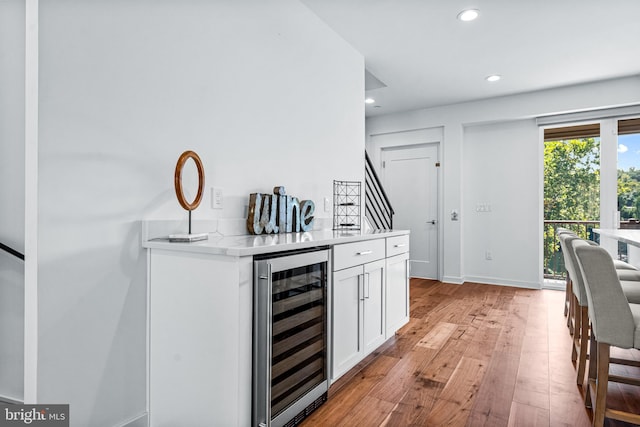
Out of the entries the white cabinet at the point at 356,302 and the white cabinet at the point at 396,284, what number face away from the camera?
0

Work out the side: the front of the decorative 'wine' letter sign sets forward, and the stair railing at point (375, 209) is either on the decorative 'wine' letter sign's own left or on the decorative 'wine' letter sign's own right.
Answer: on the decorative 'wine' letter sign's own left

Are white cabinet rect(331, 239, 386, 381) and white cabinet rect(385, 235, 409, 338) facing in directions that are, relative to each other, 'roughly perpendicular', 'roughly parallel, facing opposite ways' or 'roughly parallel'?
roughly parallel

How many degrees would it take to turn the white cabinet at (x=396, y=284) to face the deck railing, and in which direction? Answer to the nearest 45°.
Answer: approximately 90° to its left

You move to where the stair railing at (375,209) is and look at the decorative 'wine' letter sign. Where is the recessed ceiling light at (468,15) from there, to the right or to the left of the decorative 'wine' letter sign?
left

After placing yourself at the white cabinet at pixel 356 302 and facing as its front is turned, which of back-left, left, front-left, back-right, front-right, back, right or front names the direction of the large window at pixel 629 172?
left

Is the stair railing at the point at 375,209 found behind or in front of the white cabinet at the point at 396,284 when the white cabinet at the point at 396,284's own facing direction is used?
behind

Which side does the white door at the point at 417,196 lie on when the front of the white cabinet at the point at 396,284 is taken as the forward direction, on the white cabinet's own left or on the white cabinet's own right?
on the white cabinet's own left

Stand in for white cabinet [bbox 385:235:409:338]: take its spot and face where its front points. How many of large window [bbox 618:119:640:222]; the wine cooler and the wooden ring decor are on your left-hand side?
1

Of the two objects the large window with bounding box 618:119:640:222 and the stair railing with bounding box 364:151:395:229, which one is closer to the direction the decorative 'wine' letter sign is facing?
the large window

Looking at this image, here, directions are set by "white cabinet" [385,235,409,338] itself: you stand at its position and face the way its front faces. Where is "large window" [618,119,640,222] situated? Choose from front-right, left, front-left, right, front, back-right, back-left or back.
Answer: left

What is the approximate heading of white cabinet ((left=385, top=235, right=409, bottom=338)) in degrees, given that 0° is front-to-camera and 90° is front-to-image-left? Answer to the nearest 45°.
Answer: approximately 315°

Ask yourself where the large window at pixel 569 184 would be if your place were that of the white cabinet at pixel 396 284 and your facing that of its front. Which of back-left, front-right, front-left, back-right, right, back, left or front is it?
left

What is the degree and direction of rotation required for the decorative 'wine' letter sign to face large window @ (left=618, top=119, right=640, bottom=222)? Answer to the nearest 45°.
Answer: approximately 45° to its left

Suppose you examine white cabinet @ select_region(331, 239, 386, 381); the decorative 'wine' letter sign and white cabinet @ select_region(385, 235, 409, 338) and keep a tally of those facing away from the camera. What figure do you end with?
0

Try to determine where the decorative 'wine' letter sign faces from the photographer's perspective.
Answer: facing the viewer and to the right of the viewer

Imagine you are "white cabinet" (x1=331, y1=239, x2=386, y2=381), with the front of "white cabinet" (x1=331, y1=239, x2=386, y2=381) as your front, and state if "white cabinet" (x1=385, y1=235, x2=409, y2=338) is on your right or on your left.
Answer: on your left
